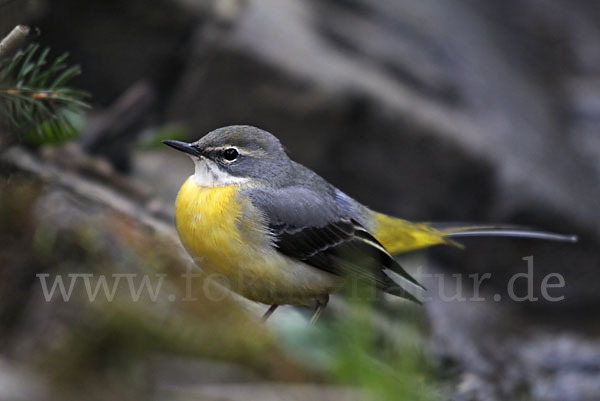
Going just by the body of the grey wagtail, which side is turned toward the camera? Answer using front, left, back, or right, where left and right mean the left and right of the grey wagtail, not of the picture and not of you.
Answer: left

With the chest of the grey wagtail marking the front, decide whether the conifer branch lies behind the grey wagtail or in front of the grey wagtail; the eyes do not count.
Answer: in front
